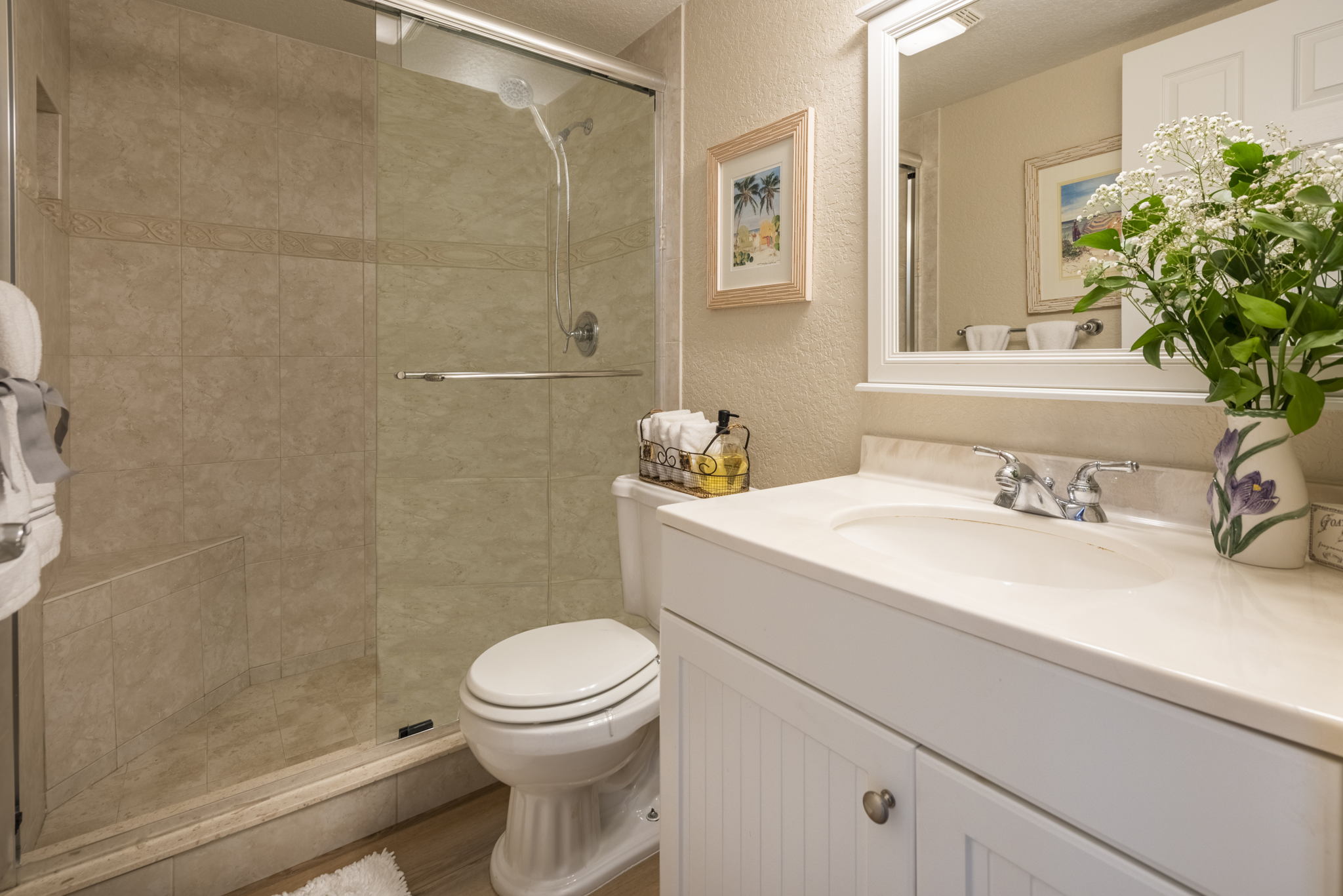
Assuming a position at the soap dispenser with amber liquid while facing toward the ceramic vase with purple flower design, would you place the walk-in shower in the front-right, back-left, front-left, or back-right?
back-right

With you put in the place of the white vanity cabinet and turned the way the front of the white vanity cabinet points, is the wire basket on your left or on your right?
on your right

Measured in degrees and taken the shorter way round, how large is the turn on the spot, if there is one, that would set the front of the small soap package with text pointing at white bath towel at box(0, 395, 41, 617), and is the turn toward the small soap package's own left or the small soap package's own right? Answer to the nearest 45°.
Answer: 0° — it already faces it

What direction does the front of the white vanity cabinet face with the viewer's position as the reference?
facing the viewer and to the left of the viewer

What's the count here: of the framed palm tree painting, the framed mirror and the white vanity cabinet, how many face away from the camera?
0

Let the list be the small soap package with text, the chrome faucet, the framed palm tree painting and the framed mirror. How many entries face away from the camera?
0

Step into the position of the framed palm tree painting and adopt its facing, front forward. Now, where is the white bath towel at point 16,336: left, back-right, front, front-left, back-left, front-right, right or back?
front

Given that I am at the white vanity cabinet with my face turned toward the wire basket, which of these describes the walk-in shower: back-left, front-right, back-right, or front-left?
front-left

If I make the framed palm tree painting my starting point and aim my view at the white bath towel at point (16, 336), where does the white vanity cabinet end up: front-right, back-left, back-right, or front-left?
front-left
